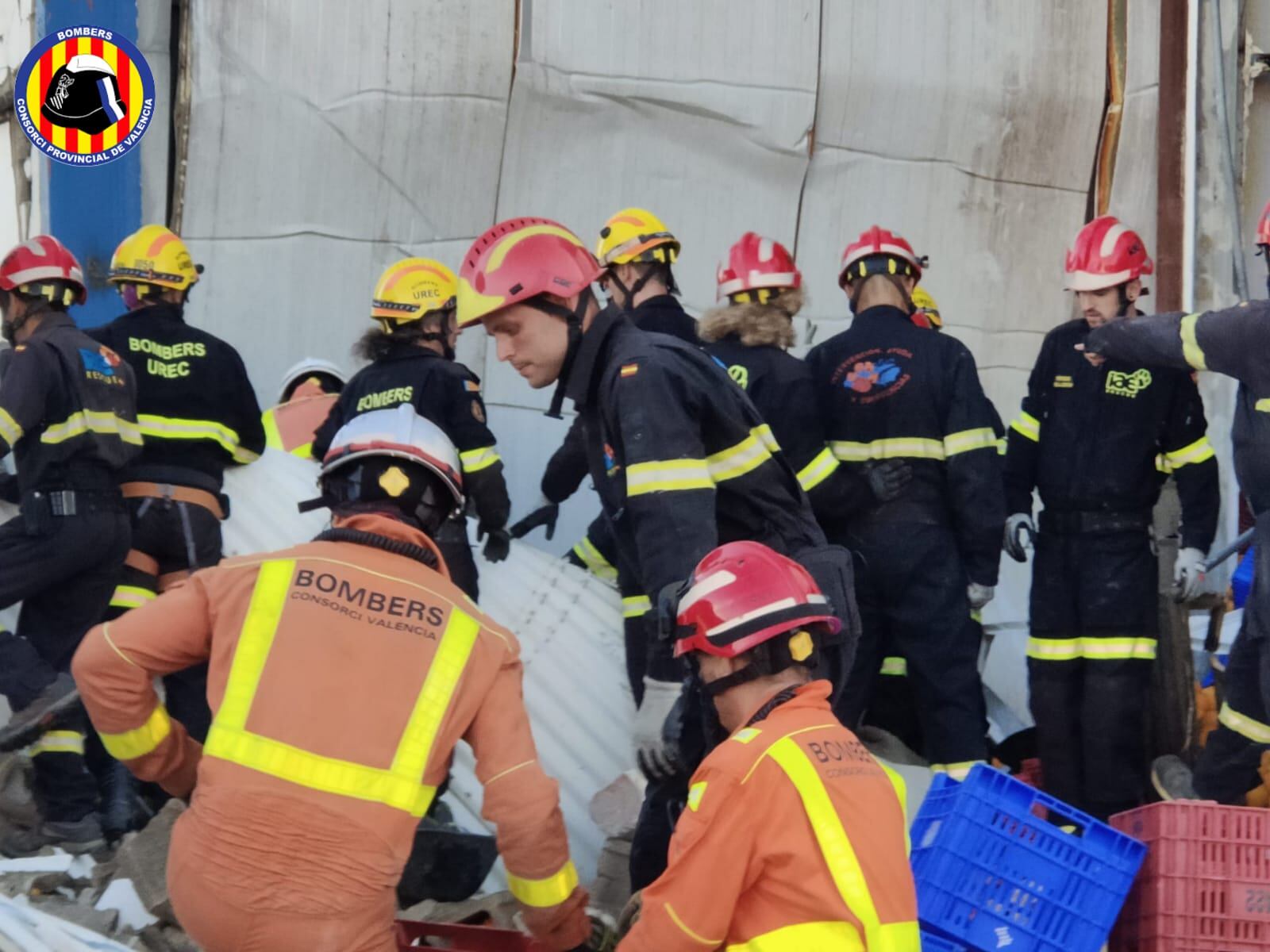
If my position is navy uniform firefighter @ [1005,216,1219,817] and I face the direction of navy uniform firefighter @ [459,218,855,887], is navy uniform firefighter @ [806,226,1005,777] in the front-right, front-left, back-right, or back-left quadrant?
front-right

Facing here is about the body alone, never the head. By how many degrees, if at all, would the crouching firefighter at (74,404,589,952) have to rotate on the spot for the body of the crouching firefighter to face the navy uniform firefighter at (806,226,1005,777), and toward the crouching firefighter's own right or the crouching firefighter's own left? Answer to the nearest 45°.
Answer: approximately 45° to the crouching firefighter's own right

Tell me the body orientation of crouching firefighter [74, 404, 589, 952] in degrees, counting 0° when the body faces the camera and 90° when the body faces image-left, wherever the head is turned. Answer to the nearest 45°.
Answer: approximately 180°

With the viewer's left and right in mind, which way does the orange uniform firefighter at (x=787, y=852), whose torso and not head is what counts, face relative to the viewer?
facing away from the viewer and to the left of the viewer

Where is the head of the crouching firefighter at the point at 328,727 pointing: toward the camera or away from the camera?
away from the camera

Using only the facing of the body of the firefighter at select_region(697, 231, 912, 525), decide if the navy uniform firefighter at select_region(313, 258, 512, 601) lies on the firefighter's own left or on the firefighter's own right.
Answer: on the firefighter's own left

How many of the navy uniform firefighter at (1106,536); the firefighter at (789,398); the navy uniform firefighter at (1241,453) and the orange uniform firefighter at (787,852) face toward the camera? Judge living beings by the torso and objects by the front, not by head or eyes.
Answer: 1

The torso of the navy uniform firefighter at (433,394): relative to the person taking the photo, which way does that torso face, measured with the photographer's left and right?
facing away from the viewer and to the right of the viewer

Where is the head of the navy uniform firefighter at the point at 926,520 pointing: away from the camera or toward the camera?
away from the camera

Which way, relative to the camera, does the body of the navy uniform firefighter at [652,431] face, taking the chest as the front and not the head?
to the viewer's left

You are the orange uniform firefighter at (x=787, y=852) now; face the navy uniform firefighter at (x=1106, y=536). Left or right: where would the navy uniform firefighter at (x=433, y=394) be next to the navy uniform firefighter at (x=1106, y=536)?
left

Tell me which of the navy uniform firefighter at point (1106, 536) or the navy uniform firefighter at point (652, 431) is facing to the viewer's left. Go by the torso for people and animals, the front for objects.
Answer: the navy uniform firefighter at point (652, 431)

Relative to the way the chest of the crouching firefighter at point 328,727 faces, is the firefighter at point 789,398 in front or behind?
in front
